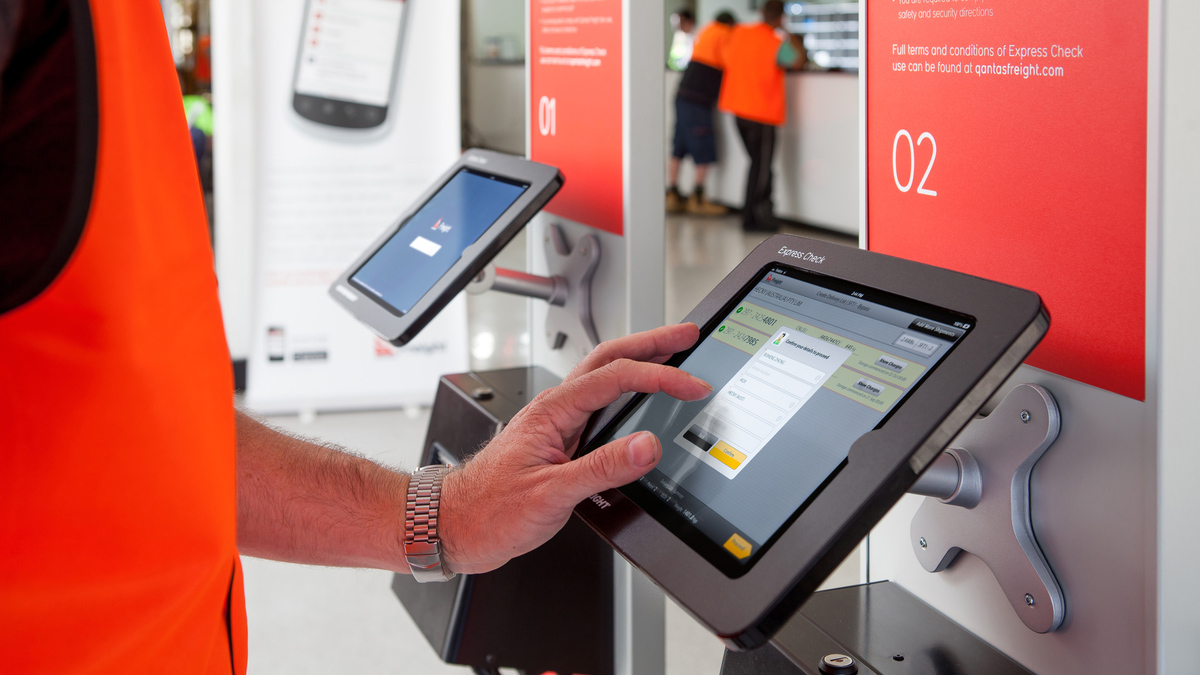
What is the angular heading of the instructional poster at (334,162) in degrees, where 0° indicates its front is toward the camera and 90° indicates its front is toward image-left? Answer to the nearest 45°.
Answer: approximately 0°

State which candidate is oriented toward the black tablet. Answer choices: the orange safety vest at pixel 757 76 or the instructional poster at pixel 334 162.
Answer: the instructional poster

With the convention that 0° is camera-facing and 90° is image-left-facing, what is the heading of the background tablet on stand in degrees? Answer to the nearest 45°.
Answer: approximately 45°

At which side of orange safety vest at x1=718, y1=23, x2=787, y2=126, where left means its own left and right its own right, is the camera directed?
back

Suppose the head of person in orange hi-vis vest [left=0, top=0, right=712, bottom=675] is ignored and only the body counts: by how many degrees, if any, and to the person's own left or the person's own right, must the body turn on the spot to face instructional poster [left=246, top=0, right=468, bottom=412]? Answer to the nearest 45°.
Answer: approximately 90° to the person's own left

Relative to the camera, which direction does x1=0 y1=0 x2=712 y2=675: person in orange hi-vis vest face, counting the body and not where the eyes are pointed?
to the viewer's right

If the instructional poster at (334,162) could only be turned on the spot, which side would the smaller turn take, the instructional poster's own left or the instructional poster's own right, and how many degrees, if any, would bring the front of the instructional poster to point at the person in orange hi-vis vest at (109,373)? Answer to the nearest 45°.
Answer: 0° — it already faces them

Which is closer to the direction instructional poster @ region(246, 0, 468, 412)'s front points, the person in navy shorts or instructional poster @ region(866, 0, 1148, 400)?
the instructional poster

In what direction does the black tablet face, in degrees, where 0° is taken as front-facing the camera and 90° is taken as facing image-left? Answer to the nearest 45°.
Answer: approximately 45°

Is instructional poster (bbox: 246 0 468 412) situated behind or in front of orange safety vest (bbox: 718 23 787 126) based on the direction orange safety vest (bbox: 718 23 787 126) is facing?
behind

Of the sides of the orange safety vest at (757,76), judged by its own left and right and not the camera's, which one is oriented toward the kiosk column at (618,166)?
back

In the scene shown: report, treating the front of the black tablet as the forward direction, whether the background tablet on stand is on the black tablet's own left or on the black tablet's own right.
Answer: on the black tablet's own right
